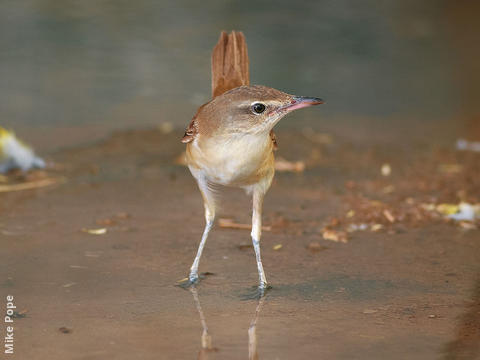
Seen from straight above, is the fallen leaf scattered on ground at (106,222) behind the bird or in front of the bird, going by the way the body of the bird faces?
behind

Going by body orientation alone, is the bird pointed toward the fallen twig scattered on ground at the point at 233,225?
no

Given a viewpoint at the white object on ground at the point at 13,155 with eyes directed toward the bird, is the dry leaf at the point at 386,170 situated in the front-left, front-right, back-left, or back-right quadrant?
front-left

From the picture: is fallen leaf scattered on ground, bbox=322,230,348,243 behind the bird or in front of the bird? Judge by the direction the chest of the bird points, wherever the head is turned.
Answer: behind

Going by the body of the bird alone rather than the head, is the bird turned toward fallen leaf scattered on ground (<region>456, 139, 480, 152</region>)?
no

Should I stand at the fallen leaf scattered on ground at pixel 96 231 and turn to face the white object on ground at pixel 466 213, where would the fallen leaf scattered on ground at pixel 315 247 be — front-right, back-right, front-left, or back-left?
front-right

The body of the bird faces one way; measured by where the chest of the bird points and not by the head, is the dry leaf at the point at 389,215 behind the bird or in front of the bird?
behind

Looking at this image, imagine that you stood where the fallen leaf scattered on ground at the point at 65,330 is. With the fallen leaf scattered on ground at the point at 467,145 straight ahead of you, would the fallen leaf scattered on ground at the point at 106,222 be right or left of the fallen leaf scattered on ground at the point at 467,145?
left

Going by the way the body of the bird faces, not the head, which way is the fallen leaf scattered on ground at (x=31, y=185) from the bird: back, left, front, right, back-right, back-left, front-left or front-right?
back-right

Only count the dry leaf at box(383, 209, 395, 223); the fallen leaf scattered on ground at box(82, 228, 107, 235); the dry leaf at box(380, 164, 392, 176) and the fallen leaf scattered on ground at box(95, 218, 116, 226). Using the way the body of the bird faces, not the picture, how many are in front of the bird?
0

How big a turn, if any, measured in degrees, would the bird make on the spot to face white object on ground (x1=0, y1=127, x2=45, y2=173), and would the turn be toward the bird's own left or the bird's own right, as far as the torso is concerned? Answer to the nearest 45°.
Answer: approximately 135° to the bird's own right

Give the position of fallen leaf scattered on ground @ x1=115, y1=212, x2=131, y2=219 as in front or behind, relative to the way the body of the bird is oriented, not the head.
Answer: behind

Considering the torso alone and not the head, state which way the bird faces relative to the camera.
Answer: toward the camera

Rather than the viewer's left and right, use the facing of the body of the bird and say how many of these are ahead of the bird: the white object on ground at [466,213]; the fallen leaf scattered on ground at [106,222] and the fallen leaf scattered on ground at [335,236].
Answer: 0

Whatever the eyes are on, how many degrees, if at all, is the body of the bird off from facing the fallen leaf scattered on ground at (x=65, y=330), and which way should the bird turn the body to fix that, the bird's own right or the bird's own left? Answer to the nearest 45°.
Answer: approximately 45° to the bird's own right

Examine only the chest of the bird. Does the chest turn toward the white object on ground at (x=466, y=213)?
no
